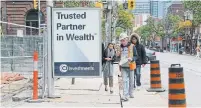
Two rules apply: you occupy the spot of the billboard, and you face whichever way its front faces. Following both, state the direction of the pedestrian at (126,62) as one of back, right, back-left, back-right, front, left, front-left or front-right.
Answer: left

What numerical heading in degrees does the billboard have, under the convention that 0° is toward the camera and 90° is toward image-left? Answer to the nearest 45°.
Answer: approximately 0°

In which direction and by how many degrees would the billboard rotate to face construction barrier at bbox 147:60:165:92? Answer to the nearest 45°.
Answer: approximately 135° to its left

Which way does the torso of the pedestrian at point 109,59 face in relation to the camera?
toward the camera

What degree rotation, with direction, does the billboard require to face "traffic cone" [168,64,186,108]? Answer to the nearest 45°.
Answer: approximately 45° to its left

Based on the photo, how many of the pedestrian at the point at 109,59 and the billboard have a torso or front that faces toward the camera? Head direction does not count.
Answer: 2
